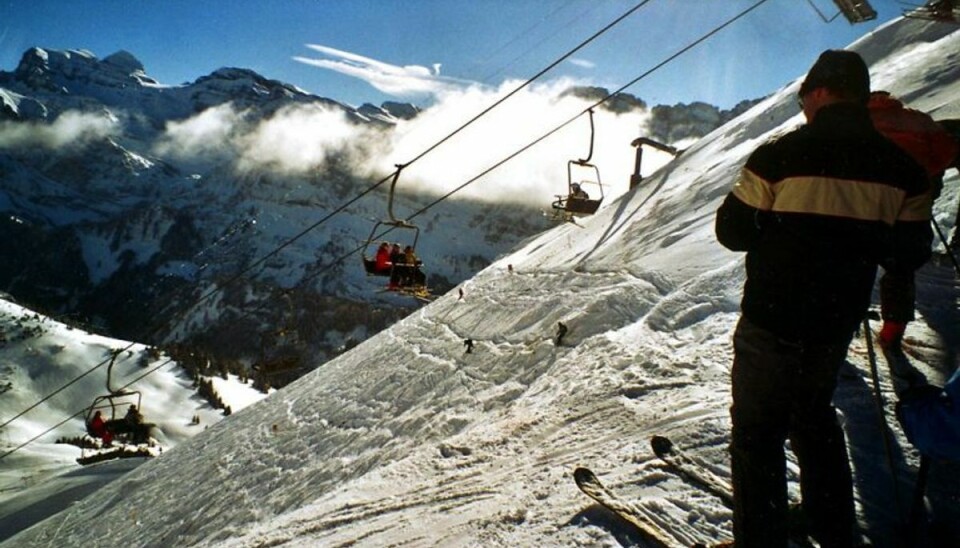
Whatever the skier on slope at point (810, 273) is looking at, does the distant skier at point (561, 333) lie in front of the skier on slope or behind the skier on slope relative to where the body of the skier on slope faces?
in front

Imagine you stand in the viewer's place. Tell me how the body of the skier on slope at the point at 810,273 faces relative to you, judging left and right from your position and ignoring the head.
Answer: facing away from the viewer and to the left of the viewer

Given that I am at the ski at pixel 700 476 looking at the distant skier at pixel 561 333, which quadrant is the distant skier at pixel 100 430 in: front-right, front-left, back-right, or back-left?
front-left

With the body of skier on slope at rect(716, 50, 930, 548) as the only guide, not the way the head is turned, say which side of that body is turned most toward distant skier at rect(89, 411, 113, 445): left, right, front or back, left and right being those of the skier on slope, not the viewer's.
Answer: front

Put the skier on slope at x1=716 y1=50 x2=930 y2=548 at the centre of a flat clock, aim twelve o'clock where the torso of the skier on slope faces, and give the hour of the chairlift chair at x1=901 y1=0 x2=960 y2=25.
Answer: The chairlift chair is roughly at 2 o'clock from the skier on slope.
